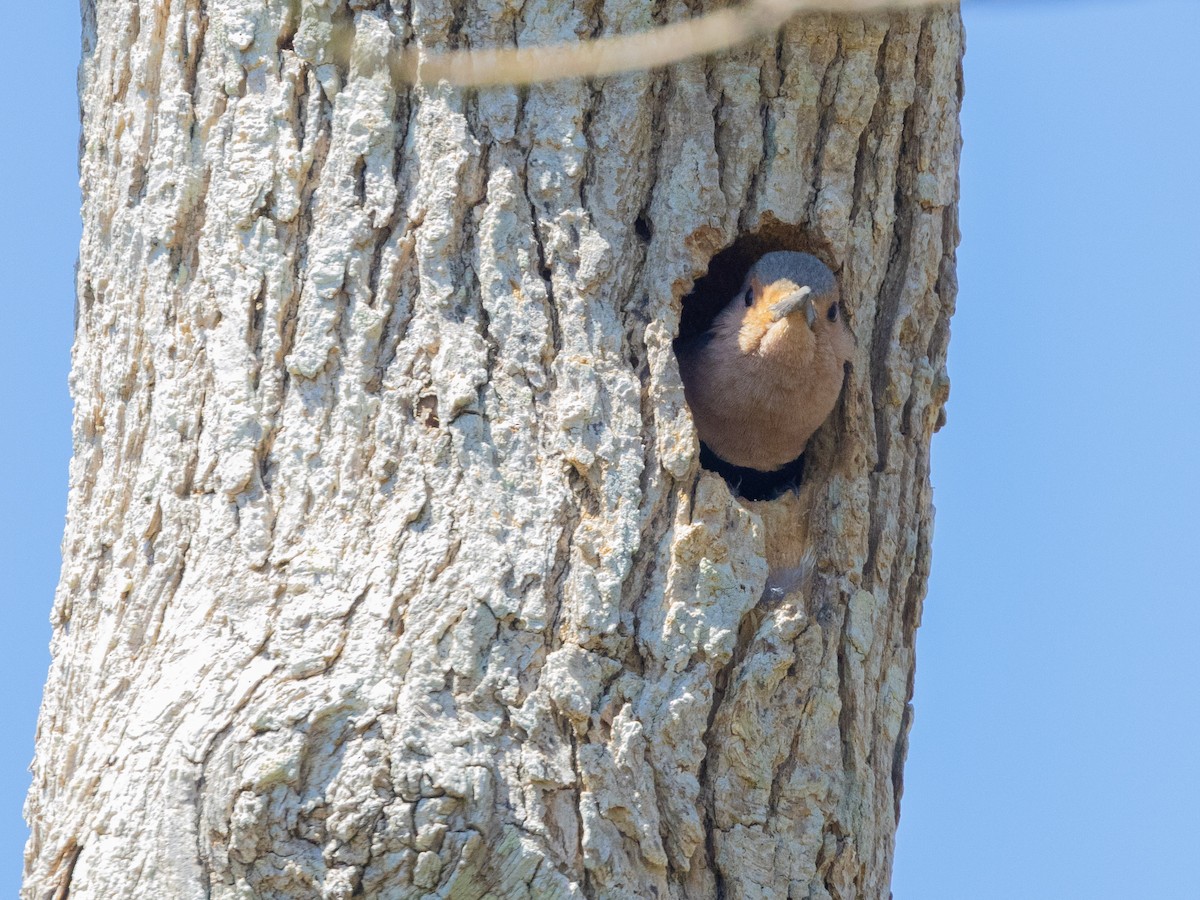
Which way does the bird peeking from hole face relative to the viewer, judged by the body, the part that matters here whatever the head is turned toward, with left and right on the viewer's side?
facing the viewer
